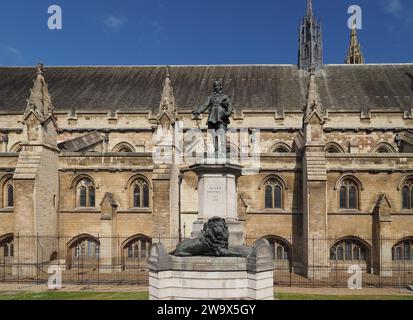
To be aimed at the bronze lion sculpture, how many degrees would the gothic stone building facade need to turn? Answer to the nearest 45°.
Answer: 0° — it already faces it

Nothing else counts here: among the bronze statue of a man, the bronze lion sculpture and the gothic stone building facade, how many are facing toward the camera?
2

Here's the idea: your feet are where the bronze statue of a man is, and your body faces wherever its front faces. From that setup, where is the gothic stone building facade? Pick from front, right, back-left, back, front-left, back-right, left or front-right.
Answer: back

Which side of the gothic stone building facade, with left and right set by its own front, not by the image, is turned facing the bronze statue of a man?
front

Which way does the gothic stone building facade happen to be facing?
toward the camera

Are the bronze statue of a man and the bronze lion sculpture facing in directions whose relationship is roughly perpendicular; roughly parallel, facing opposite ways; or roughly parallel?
roughly perpendicular
